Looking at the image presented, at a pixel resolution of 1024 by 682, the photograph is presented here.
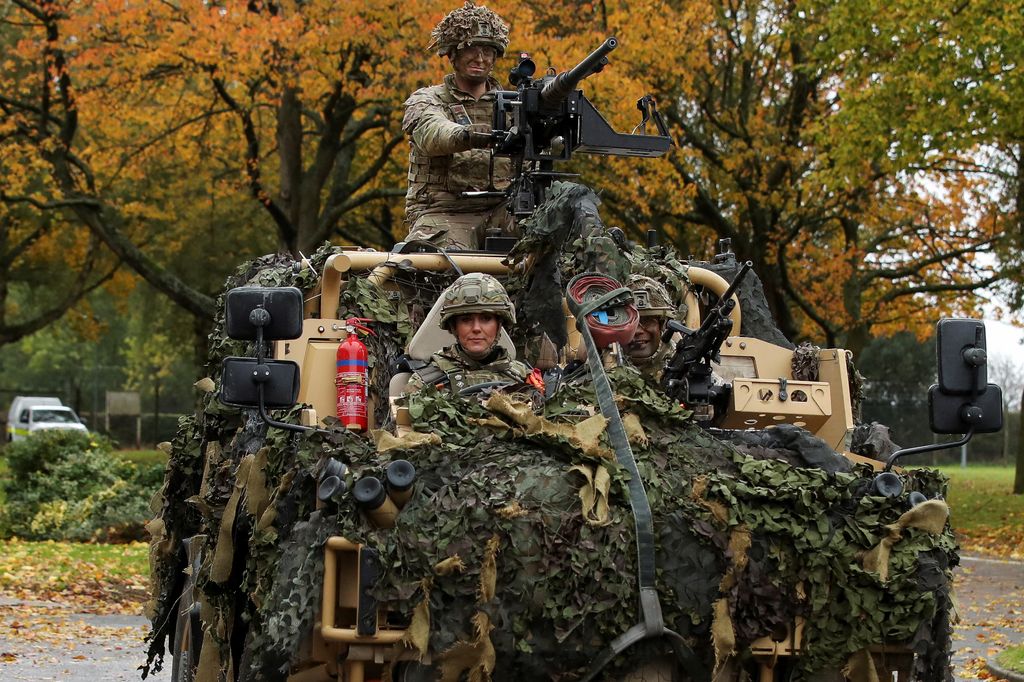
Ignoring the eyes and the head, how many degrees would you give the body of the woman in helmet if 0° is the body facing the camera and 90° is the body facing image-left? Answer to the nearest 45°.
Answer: approximately 0°

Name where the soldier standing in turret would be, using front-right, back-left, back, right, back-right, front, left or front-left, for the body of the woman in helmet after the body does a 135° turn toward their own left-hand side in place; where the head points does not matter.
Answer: front-left

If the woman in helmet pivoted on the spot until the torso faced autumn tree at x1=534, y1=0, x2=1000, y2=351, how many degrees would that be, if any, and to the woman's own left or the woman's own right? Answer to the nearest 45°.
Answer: approximately 180°

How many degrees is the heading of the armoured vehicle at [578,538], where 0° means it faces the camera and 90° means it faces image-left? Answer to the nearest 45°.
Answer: approximately 0°

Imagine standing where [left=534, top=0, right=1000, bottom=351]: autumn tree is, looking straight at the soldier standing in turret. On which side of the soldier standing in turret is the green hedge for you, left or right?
right

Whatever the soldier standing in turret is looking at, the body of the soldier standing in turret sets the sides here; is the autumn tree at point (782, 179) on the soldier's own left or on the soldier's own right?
on the soldier's own left
